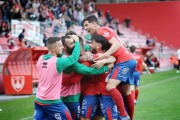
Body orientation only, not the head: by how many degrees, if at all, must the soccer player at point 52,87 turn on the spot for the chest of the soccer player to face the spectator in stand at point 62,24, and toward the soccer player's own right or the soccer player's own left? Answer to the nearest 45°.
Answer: approximately 45° to the soccer player's own left

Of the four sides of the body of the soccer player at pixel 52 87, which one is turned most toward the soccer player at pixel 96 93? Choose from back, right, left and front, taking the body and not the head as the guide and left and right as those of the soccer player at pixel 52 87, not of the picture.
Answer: front

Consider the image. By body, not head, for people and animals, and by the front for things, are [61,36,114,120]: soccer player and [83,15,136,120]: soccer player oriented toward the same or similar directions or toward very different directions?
very different directions

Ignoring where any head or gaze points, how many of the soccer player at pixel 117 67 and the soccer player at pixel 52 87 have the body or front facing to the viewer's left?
1

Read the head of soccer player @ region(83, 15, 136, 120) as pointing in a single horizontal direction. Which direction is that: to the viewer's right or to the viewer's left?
to the viewer's left

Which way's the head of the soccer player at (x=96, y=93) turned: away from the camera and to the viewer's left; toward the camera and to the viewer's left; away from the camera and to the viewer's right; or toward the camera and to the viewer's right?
toward the camera and to the viewer's left

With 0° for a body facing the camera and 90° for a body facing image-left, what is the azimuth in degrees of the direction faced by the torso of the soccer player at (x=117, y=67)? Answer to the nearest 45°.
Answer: approximately 90°

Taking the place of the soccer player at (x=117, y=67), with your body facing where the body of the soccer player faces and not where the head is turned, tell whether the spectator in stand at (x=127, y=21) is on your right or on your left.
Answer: on your right
